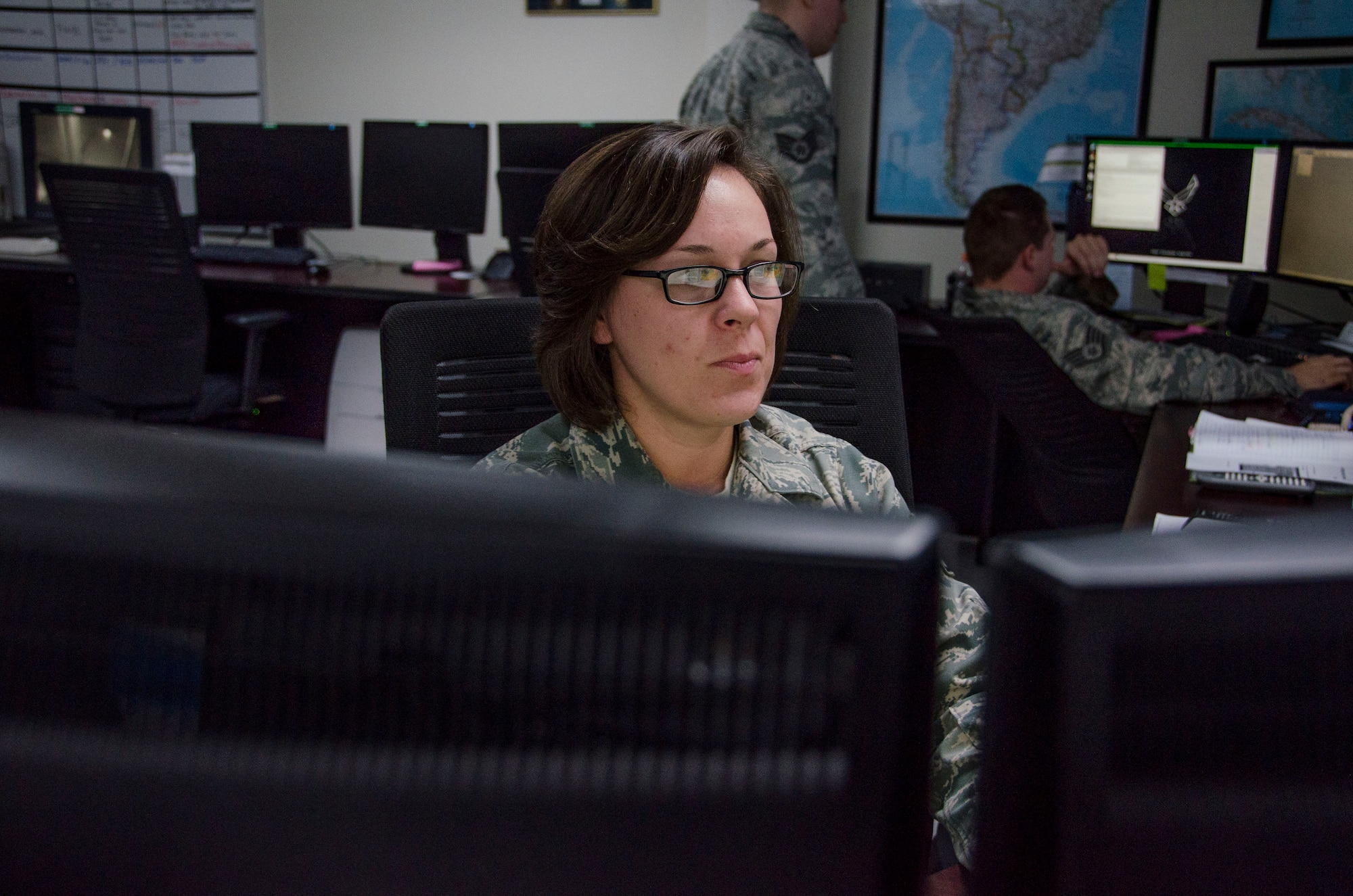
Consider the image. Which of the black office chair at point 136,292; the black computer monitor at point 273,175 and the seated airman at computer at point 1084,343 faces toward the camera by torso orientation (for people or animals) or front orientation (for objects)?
the black computer monitor

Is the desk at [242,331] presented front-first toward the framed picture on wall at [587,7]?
no

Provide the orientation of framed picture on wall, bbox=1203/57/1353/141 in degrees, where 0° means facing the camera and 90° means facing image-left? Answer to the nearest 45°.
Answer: approximately 0°

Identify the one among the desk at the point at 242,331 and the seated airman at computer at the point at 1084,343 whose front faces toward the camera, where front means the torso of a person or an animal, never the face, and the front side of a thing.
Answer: the desk

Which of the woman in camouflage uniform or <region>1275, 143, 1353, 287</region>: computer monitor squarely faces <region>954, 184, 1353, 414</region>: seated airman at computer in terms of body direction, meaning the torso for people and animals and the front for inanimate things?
the computer monitor

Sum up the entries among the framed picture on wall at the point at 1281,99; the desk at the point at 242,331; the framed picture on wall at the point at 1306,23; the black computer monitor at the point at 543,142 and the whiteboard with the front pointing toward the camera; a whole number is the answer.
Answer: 5

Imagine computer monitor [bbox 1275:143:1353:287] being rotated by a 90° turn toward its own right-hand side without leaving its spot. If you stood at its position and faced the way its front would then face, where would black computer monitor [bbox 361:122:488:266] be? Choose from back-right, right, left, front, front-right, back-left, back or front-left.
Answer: front-left

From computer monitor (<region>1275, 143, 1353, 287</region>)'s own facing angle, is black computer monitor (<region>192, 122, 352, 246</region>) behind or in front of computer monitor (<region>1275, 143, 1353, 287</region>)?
in front

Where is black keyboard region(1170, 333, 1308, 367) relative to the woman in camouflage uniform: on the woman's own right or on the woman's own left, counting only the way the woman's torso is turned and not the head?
on the woman's own left

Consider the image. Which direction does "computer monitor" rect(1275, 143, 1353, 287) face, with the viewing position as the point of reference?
facing the viewer and to the left of the viewer

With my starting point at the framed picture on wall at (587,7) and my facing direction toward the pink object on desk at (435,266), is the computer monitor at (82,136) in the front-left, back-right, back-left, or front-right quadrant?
front-right

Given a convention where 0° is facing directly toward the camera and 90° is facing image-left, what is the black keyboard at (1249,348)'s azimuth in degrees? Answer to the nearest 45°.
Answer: approximately 45°

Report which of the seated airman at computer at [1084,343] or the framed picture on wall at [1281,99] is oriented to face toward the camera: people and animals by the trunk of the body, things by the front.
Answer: the framed picture on wall

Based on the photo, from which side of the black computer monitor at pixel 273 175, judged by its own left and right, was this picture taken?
front

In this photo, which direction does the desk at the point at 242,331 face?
toward the camera

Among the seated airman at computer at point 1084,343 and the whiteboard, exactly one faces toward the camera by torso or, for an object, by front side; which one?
the whiteboard

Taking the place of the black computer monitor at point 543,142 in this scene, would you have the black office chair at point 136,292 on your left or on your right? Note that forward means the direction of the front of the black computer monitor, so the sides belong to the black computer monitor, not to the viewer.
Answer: on your right

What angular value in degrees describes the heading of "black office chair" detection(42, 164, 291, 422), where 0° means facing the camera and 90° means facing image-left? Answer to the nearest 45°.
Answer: approximately 225°

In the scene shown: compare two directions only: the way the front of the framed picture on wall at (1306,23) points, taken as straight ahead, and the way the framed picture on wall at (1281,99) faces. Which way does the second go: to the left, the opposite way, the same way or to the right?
the same way

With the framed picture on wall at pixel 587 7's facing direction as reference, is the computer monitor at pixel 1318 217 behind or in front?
in front
